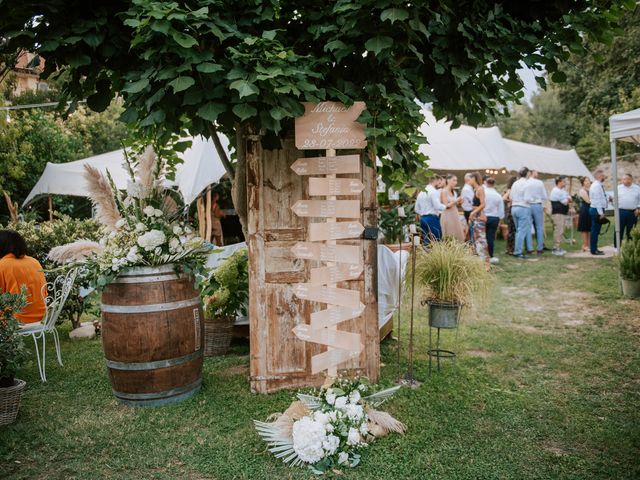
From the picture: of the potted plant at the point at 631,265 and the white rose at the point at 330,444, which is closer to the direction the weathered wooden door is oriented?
the white rose

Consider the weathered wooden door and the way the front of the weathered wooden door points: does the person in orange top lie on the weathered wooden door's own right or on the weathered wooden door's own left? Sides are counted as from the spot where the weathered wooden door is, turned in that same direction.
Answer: on the weathered wooden door's own right

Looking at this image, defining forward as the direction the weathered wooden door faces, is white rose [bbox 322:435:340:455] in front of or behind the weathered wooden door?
in front

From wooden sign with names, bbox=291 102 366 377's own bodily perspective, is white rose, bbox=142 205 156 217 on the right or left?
on its right

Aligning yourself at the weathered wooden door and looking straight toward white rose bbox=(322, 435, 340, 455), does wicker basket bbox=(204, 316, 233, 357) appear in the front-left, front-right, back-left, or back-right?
back-right

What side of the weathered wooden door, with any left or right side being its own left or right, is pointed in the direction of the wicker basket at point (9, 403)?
right

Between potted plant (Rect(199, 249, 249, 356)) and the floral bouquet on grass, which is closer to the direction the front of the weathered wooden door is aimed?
the floral bouquet on grass

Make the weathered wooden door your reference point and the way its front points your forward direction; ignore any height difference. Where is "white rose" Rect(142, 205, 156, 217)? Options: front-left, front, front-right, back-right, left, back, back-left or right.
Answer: right

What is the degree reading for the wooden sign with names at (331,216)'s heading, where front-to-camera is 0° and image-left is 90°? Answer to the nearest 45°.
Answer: approximately 0°

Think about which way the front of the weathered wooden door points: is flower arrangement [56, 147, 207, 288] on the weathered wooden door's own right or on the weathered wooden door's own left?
on the weathered wooden door's own right
